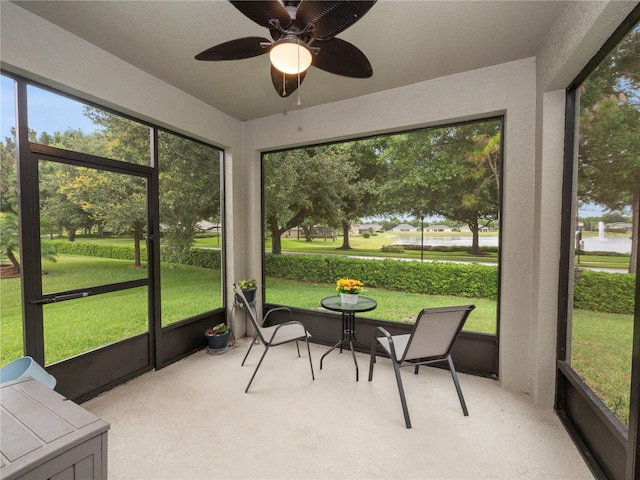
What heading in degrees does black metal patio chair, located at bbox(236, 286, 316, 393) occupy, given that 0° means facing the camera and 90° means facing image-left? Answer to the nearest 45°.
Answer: approximately 270°

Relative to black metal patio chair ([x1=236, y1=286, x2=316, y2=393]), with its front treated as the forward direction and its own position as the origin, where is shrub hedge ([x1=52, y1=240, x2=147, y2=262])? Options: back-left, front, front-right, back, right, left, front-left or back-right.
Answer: back

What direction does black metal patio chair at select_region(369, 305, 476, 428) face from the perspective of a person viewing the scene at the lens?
facing away from the viewer and to the left of the viewer

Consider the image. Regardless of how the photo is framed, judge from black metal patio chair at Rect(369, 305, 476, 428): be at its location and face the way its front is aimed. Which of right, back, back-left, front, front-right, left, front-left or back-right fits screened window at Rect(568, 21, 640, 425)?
back-right

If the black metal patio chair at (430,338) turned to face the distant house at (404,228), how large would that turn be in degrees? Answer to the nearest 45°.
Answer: approximately 45° to its right

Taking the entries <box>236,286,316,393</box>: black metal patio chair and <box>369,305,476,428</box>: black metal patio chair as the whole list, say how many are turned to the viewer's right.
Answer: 1
